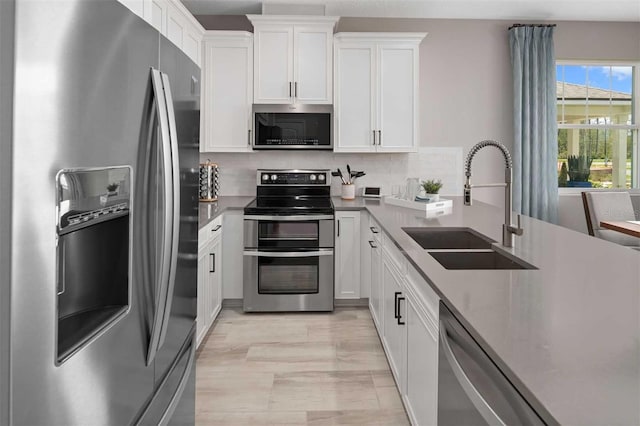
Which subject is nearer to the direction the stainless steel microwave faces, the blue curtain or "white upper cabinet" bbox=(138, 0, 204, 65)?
the white upper cabinet

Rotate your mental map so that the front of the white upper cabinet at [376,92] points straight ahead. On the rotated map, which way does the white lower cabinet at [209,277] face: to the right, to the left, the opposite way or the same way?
to the left

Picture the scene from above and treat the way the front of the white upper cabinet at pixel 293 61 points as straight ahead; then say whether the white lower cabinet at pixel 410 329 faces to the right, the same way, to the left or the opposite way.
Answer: to the right

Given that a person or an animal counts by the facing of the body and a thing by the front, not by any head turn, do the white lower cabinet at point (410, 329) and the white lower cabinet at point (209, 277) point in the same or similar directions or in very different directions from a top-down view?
very different directions

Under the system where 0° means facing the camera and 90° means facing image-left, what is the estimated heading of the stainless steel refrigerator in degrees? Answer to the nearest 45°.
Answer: approximately 315°
